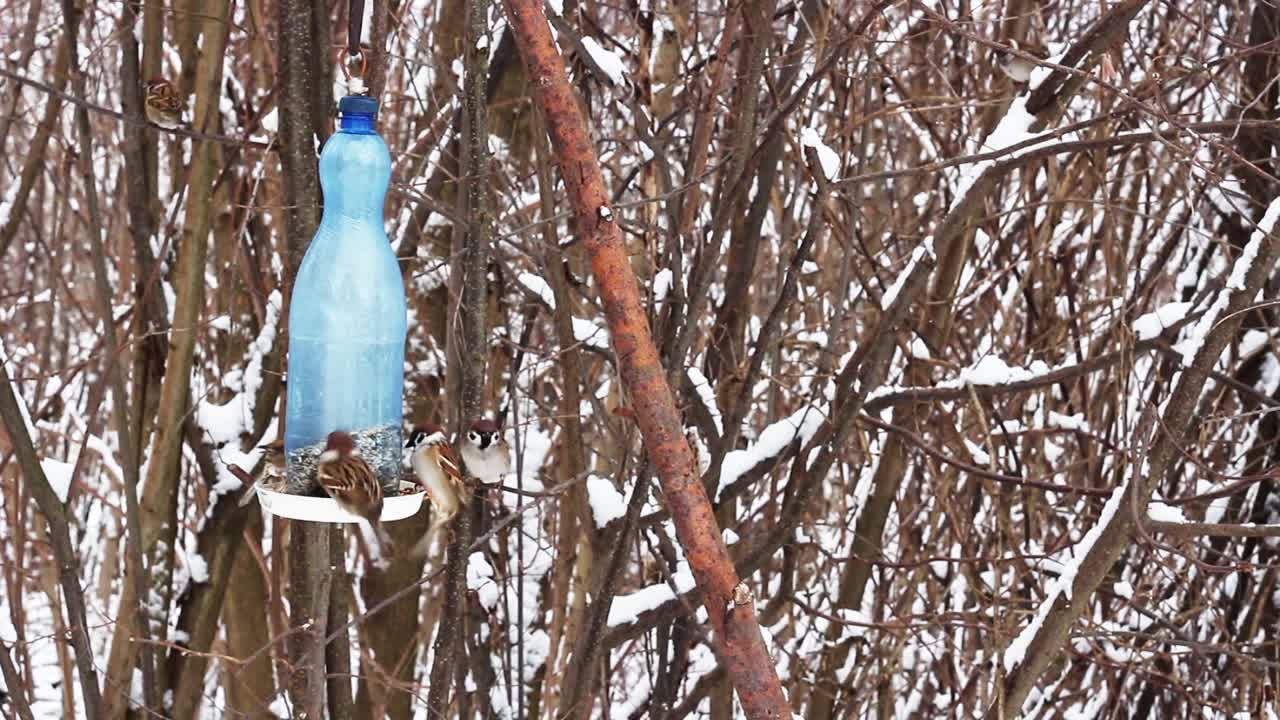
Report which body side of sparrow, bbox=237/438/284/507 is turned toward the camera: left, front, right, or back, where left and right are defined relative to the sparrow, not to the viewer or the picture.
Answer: right

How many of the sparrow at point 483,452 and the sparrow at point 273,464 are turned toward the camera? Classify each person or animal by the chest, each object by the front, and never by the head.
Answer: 1

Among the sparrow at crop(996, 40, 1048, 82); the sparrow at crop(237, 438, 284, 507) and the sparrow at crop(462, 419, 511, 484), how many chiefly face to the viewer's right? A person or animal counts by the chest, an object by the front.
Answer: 1

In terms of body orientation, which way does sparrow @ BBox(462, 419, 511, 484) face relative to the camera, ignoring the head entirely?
toward the camera

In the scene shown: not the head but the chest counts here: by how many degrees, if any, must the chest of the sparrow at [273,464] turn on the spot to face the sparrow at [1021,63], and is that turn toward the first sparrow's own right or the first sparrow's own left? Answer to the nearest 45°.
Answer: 0° — it already faces it
